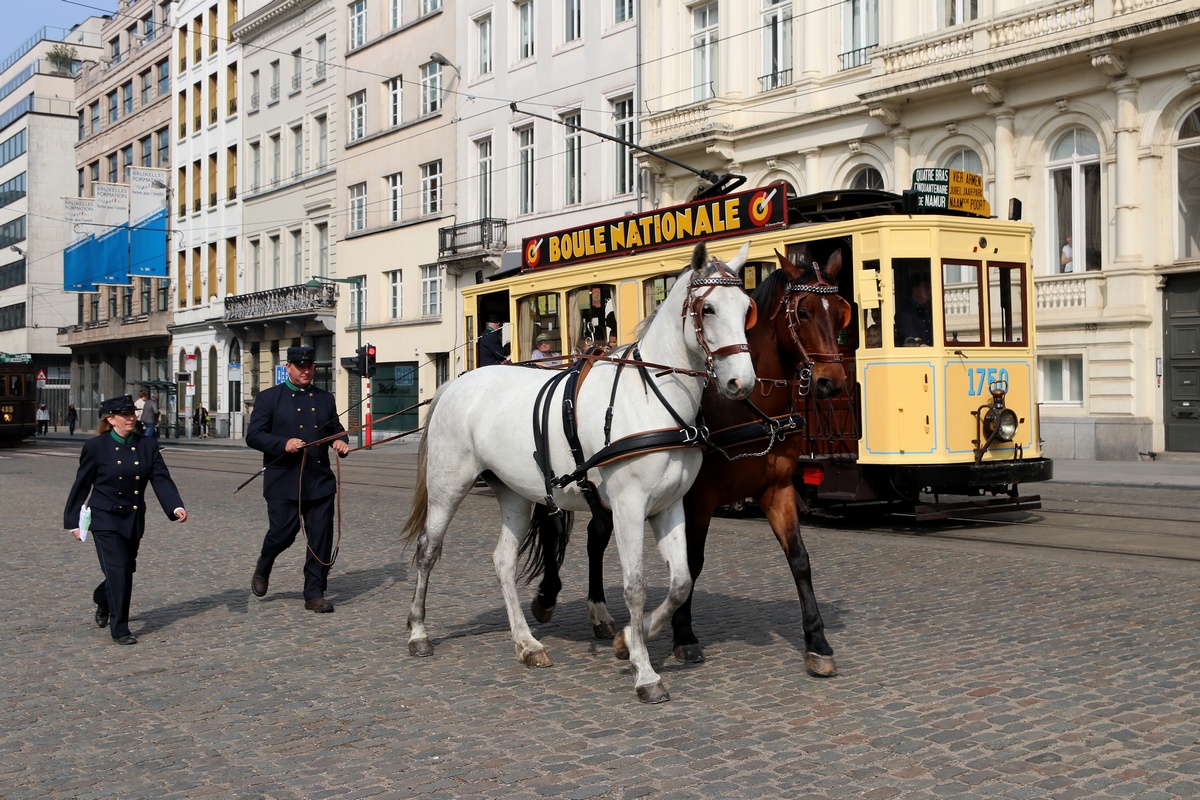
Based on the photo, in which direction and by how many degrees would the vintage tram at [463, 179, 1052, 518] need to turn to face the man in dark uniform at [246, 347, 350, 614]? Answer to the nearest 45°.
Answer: approximately 90° to its right

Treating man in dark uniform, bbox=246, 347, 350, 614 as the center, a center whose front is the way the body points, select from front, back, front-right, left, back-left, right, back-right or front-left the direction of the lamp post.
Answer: back-left

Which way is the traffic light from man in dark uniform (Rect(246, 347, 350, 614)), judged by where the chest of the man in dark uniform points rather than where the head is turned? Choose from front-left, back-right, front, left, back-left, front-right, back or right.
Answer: back-left

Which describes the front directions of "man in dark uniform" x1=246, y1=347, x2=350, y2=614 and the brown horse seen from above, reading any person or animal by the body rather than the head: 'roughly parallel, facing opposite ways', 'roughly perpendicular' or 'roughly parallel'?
roughly parallel

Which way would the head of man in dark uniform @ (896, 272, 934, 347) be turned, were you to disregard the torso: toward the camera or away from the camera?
toward the camera

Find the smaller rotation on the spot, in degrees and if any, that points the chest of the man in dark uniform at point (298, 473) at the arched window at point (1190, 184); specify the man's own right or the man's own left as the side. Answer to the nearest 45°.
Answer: approximately 90° to the man's own left

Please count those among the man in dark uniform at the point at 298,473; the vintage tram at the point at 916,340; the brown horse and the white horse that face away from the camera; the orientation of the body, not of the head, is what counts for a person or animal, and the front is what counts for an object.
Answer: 0

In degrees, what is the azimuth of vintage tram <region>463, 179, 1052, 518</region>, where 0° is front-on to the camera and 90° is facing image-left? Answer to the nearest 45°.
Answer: approximately 315°

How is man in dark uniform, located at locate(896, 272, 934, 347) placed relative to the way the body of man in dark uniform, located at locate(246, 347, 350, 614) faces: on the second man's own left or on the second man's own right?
on the second man's own left

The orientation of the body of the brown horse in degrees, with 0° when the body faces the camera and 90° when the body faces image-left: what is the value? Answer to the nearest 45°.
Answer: approximately 315°

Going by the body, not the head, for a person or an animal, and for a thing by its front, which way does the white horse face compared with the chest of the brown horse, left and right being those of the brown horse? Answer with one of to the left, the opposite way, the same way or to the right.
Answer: the same way

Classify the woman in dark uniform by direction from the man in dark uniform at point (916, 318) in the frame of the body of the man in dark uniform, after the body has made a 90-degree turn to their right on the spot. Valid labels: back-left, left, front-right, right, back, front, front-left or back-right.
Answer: front

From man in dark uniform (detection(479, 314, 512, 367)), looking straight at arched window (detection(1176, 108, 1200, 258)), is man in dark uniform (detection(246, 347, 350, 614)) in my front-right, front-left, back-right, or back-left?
back-right

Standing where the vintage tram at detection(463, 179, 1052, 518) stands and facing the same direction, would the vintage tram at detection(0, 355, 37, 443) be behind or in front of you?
behind

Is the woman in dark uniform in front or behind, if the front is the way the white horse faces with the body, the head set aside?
behind
